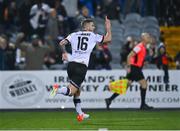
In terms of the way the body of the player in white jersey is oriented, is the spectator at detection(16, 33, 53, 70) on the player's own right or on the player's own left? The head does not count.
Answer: on the player's own left

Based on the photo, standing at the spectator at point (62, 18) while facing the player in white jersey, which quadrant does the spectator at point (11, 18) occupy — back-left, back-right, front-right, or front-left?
back-right

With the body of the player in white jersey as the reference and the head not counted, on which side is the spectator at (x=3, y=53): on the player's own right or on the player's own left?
on the player's own left
